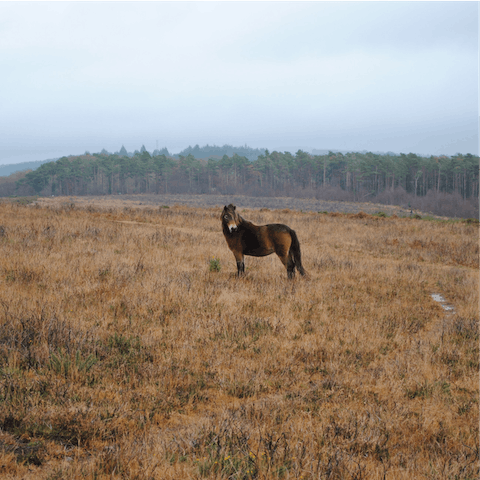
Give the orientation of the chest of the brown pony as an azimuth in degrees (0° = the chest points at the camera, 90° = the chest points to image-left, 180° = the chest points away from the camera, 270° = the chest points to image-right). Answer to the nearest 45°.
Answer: approximately 90°
